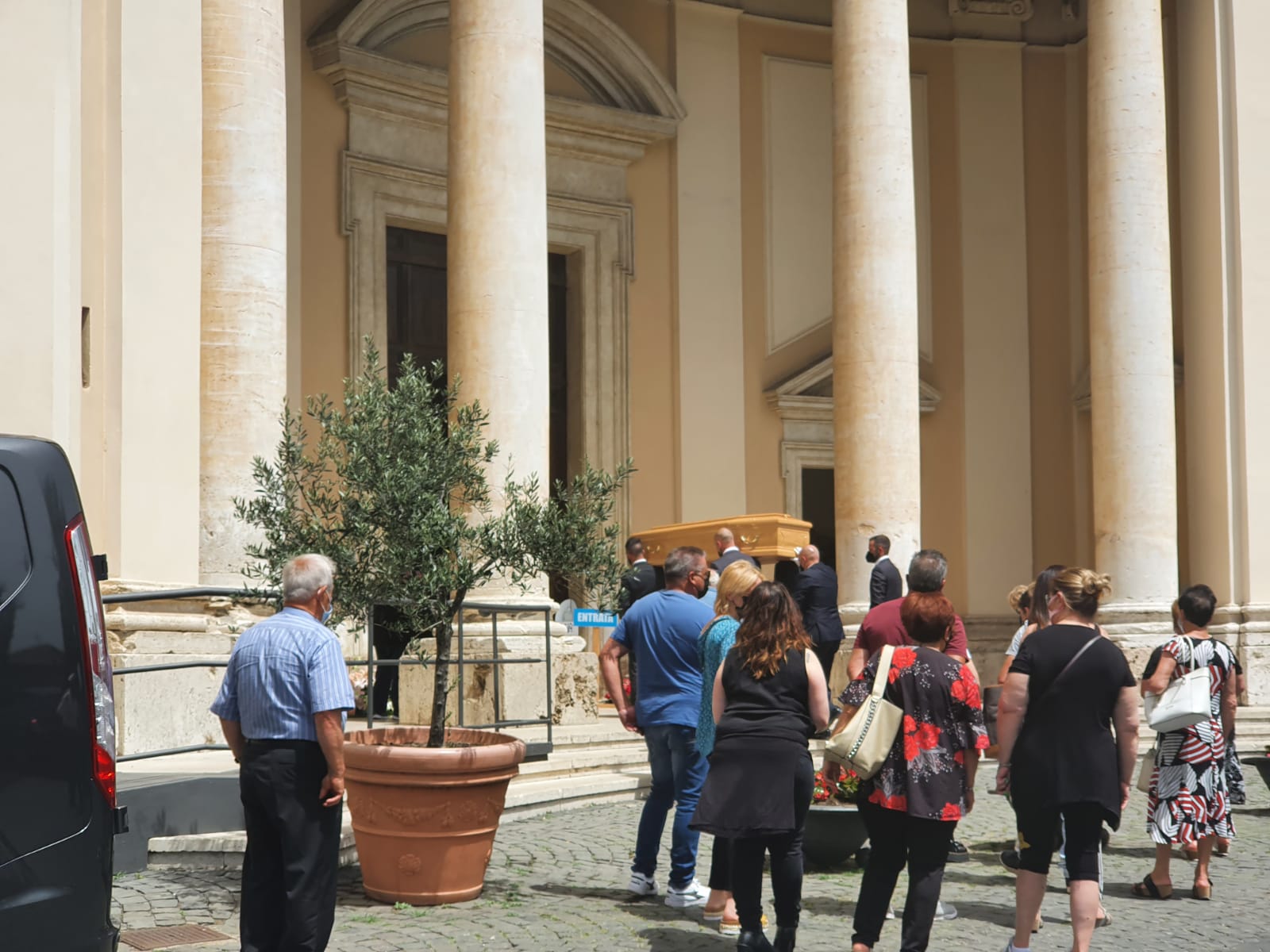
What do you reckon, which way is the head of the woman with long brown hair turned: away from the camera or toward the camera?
away from the camera

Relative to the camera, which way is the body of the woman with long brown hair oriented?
away from the camera

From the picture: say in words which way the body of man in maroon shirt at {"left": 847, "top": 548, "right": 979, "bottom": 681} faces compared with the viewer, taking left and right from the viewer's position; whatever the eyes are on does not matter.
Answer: facing away from the viewer

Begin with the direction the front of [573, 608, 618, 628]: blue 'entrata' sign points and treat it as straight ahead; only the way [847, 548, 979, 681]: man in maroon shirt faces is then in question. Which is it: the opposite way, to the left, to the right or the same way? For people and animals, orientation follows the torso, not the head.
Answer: the opposite way

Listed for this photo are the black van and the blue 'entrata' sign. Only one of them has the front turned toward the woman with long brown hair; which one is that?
the blue 'entrata' sign

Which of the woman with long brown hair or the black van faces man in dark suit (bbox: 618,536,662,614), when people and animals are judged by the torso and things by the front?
the woman with long brown hair

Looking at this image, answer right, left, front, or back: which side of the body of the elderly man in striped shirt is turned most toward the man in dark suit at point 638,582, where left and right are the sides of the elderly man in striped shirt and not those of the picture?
front

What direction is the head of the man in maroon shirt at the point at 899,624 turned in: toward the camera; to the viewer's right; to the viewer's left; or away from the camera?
away from the camera

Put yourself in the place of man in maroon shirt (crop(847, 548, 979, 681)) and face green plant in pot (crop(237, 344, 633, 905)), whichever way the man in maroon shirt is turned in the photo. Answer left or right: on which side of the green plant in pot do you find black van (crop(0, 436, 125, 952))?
left

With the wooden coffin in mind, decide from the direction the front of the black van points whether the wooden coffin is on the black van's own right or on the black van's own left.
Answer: on the black van's own right

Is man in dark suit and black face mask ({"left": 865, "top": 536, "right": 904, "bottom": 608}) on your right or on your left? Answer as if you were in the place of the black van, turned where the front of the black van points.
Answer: on your right

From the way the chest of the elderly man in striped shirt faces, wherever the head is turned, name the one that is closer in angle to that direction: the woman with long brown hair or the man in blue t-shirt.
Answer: the man in blue t-shirt
